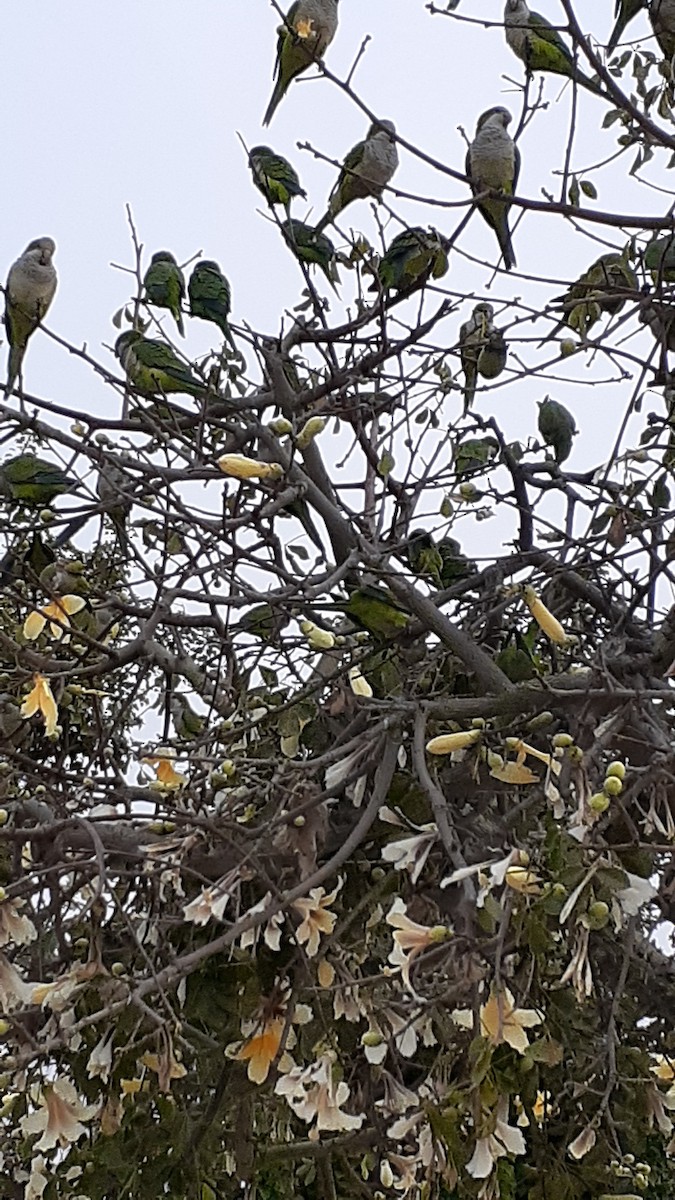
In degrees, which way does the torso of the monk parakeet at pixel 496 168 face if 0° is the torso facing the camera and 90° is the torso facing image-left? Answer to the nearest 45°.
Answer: approximately 0°

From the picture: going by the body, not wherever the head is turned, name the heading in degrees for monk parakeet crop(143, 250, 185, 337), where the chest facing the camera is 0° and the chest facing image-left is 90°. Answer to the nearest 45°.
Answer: approximately 135°

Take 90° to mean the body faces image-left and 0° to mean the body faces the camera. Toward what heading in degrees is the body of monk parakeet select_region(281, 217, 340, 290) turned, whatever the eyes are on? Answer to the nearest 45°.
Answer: approximately 135°

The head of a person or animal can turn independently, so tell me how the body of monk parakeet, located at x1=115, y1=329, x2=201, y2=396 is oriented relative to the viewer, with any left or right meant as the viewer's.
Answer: facing to the left of the viewer

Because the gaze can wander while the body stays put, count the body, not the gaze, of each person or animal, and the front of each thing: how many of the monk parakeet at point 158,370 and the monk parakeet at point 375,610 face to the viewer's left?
1

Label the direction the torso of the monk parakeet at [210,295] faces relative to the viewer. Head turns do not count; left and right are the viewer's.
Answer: facing away from the viewer and to the left of the viewer
